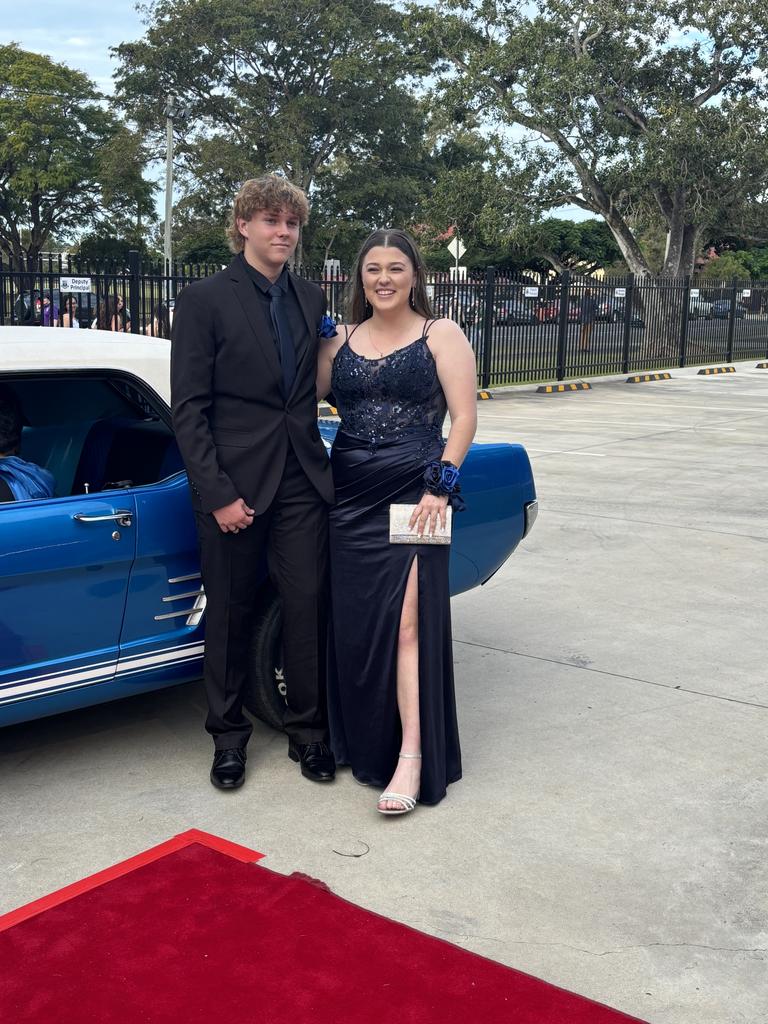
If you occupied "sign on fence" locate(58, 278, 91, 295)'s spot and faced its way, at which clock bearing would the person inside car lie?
The person inside car is roughly at 12 o'clock from the sign on fence.

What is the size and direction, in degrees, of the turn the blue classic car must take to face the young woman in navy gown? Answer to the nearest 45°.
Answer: approximately 135° to its left

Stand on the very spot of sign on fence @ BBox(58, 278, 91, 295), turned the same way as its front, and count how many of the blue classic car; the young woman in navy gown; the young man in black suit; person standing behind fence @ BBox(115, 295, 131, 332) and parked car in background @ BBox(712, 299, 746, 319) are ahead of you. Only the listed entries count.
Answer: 3

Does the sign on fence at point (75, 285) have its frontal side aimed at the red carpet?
yes

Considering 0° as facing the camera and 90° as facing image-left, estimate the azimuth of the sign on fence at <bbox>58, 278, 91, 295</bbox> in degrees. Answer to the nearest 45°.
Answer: approximately 0°

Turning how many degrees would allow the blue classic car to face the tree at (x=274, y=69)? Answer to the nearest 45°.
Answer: approximately 135° to its right

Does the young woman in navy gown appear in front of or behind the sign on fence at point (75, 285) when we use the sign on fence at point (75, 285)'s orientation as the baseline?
in front

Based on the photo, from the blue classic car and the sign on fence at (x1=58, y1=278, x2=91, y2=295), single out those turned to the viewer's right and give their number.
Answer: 0

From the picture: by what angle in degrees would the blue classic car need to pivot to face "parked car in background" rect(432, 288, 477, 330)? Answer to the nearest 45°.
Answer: approximately 135° to its right

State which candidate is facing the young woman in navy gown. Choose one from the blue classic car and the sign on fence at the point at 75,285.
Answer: the sign on fence

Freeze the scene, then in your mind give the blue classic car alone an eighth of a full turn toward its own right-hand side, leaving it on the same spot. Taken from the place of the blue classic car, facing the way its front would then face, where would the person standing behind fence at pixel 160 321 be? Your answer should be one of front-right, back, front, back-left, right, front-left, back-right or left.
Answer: right

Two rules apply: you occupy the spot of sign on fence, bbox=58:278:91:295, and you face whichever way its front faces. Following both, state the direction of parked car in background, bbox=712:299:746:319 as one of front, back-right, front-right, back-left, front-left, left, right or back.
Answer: back-left
